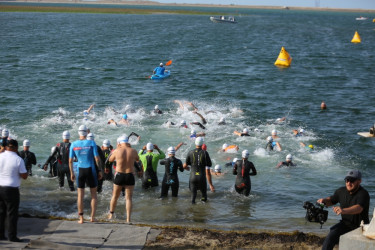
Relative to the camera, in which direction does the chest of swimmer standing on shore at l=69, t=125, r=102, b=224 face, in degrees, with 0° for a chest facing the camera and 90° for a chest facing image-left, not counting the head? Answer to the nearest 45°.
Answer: approximately 180°

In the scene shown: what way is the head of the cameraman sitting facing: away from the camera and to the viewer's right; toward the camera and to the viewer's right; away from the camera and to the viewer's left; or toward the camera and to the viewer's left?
toward the camera and to the viewer's left

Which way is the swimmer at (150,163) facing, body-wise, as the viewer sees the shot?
away from the camera

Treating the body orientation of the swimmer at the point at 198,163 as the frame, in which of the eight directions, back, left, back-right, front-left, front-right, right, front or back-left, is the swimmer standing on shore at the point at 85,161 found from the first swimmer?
back-left

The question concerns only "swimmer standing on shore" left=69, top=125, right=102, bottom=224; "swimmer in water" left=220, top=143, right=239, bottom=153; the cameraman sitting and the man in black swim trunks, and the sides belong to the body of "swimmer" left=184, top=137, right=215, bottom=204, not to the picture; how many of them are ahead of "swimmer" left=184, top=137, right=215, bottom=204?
1

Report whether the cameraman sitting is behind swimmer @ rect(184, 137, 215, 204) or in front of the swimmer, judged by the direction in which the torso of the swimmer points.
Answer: behind

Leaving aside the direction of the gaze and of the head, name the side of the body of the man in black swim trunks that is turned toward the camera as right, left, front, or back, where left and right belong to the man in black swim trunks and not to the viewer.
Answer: back

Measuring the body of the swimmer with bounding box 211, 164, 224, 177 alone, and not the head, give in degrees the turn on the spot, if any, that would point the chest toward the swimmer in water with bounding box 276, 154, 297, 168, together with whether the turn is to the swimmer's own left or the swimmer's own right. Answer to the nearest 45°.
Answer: approximately 45° to the swimmer's own right

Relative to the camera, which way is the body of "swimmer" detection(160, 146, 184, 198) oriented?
away from the camera

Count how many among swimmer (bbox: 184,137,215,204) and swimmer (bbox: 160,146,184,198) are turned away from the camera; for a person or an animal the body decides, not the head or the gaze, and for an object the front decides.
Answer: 2

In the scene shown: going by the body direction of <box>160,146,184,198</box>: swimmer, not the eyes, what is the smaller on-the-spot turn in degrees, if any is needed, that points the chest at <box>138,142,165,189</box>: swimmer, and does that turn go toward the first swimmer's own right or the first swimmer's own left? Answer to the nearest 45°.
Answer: approximately 45° to the first swimmer's own left
